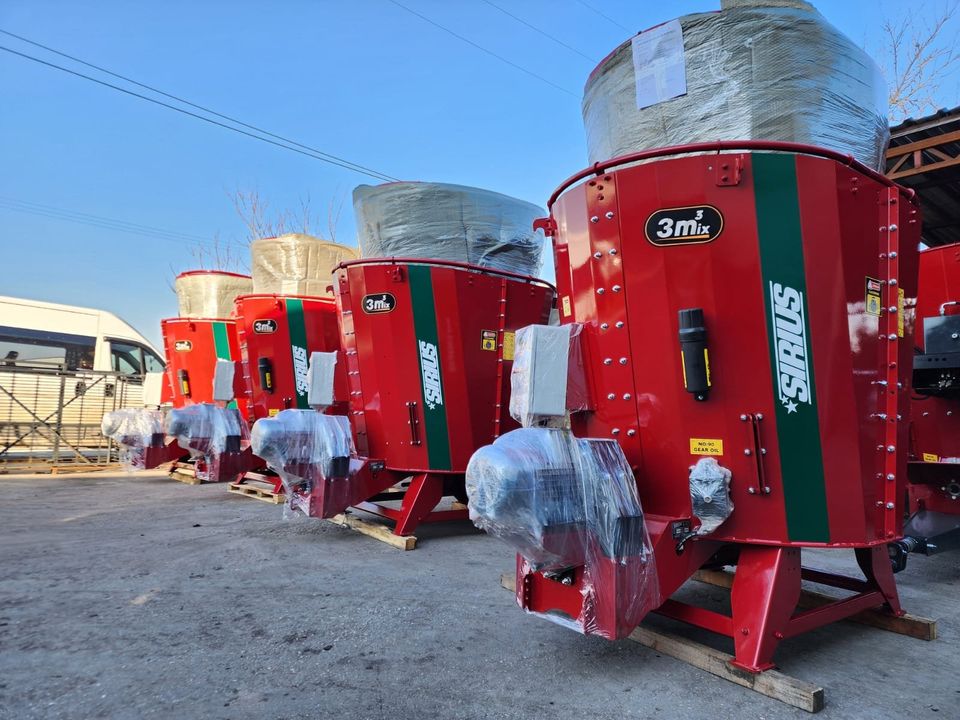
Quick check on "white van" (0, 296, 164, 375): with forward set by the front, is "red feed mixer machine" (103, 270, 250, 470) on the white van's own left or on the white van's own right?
on the white van's own right

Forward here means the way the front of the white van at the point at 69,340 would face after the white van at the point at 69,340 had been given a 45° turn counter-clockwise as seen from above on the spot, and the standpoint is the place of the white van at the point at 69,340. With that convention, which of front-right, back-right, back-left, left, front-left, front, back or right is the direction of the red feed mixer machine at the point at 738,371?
back-right

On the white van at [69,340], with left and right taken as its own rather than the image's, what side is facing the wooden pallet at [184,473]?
right

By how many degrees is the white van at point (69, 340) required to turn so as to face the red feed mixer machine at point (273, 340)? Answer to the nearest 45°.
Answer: approximately 90° to its right

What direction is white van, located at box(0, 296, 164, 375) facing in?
to the viewer's right

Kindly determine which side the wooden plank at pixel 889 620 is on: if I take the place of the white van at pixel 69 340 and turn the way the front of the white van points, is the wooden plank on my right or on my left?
on my right

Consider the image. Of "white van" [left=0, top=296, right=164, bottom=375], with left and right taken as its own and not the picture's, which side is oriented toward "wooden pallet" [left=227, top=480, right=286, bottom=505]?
right
